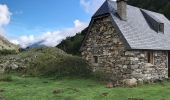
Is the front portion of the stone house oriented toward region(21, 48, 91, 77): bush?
no

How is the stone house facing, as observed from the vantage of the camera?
facing the viewer and to the right of the viewer

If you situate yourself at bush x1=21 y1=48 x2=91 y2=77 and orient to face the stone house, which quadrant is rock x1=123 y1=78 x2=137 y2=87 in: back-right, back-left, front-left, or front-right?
front-right

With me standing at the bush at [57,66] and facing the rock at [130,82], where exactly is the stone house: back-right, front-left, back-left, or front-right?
front-left
